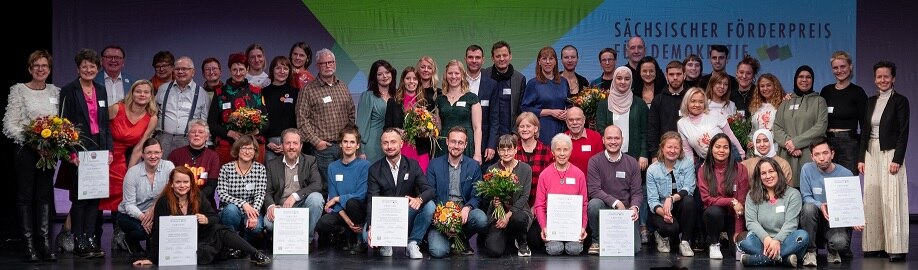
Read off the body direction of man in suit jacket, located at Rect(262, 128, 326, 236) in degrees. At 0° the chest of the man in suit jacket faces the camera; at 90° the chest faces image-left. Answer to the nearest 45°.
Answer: approximately 0°

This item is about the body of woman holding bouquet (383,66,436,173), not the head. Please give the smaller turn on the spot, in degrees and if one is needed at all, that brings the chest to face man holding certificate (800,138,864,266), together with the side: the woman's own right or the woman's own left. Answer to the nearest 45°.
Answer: approximately 90° to the woman's own left

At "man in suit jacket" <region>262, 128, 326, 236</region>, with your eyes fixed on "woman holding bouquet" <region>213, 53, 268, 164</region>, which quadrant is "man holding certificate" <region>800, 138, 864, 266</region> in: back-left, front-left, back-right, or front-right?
back-right

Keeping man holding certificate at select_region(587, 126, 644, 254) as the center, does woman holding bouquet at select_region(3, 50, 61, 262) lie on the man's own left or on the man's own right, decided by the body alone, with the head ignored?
on the man's own right

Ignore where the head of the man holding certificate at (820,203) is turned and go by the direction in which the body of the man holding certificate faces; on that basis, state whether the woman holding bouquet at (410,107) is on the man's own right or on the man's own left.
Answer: on the man's own right
